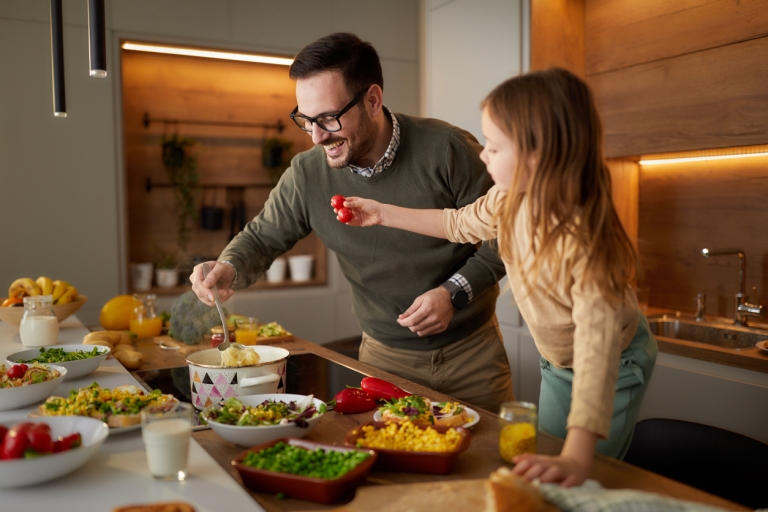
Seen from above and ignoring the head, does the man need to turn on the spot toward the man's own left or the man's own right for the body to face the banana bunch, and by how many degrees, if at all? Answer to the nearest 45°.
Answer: approximately 45° to the man's own right

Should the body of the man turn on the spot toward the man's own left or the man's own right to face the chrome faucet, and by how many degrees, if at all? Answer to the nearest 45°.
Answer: approximately 180°

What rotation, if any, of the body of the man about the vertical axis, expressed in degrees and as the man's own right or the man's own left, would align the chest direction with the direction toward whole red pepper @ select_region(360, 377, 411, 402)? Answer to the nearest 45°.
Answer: approximately 45° to the man's own left

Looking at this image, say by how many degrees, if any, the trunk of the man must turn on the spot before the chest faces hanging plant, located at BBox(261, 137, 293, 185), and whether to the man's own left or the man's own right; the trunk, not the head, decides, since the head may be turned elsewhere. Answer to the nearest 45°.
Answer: approximately 135° to the man's own right

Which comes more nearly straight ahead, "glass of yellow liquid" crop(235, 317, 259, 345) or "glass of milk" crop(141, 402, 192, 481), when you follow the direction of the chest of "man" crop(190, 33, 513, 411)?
the glass of milk

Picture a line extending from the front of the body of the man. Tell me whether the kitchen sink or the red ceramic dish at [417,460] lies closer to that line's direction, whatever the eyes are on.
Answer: the red ceramic dish

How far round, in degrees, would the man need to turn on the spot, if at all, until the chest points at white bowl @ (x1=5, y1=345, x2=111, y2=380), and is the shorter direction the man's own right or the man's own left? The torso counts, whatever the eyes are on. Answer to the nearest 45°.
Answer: approximately 45° to the man's own right

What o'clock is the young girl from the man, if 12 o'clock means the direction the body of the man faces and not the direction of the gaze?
The young girl is roughly at 10 o'clock from the man.

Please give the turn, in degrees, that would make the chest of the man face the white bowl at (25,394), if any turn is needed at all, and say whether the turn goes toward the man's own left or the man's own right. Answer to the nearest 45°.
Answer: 0° — they already face it

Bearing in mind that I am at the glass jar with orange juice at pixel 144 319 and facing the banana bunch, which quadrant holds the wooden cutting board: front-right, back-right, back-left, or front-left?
back-left

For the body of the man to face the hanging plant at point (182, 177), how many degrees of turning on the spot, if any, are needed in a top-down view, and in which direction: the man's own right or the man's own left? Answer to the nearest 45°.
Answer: approximately 90° to the man's own right

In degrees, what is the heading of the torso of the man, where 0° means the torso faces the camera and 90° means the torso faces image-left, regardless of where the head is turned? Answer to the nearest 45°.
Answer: approximately 45°

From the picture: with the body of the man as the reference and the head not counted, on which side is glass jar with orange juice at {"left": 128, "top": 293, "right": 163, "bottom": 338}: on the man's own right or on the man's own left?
on the man's own right

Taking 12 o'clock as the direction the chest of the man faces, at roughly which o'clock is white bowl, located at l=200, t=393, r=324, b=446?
The white bowl is roughly at 11 o'clock from the man.

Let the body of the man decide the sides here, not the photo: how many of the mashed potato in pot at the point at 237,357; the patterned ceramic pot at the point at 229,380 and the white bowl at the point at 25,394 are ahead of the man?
3

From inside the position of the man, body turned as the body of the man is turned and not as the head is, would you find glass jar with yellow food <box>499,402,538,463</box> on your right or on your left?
on your left
